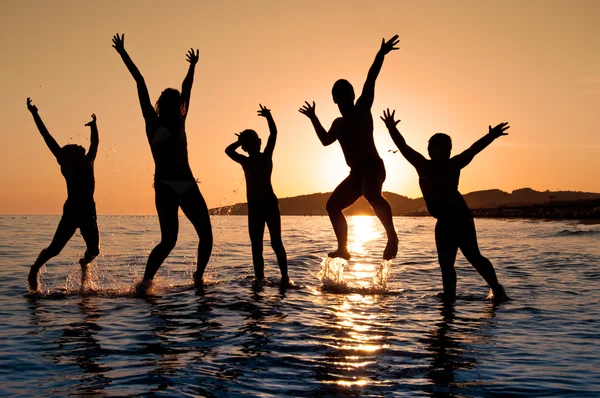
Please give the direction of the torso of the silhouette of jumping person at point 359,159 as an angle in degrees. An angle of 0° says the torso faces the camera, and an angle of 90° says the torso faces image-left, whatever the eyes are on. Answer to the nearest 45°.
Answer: approximately 45°

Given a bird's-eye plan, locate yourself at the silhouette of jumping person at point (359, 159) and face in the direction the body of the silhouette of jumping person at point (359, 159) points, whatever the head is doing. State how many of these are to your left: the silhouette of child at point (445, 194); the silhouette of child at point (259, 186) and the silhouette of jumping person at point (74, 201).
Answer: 1

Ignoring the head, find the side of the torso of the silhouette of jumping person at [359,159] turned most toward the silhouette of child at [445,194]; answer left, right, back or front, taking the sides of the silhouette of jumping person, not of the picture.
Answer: left

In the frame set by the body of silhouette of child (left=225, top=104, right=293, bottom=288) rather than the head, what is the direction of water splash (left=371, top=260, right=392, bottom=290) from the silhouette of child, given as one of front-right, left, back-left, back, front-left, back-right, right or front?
left

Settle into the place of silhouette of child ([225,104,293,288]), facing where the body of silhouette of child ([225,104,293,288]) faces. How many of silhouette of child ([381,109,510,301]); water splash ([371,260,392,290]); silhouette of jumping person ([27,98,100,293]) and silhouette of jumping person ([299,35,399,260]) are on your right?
1

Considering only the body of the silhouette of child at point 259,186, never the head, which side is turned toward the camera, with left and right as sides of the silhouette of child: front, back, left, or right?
front

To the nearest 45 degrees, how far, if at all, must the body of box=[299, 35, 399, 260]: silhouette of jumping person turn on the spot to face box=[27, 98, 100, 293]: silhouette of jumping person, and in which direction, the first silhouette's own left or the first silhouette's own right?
approximately 45° to the first silhouette's own right

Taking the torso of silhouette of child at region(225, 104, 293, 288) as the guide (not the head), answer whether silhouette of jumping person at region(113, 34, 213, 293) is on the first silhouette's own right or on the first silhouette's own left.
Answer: on the first silhouette's own right

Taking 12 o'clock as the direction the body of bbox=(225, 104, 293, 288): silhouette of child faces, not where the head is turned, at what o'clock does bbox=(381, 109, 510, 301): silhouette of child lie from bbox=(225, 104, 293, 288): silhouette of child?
bbox=(381, 109, 510, 301): silhouette of child is roughly at 10 o'clock from bbox=(225, 104, 293, 288): silhouette of child.

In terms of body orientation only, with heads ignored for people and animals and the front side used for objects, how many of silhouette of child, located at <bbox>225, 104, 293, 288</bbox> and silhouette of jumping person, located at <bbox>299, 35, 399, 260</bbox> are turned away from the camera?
0
